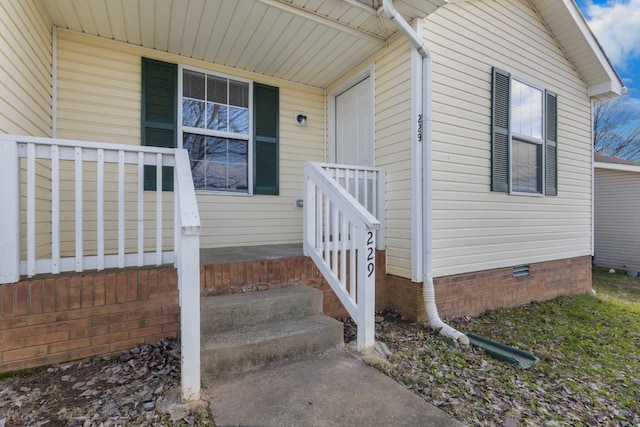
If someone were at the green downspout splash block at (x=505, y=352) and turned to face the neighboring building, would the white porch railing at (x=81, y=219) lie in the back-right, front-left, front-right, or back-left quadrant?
back-left

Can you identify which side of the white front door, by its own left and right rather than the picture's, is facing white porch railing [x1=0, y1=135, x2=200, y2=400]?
front

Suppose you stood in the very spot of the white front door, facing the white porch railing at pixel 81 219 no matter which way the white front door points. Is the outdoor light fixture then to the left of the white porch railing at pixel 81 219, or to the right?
right

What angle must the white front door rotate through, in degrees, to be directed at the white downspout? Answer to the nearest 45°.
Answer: approximately 90° to its left

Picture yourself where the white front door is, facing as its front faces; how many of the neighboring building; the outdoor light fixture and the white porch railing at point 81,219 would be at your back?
1

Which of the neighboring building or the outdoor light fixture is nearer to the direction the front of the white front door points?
the outdoor light fixture

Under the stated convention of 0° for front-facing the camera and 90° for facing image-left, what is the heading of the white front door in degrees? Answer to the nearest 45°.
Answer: approximately 45°

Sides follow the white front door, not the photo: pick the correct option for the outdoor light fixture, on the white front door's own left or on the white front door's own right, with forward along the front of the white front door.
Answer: on the white front door's own right

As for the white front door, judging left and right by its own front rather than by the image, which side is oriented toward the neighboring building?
back
